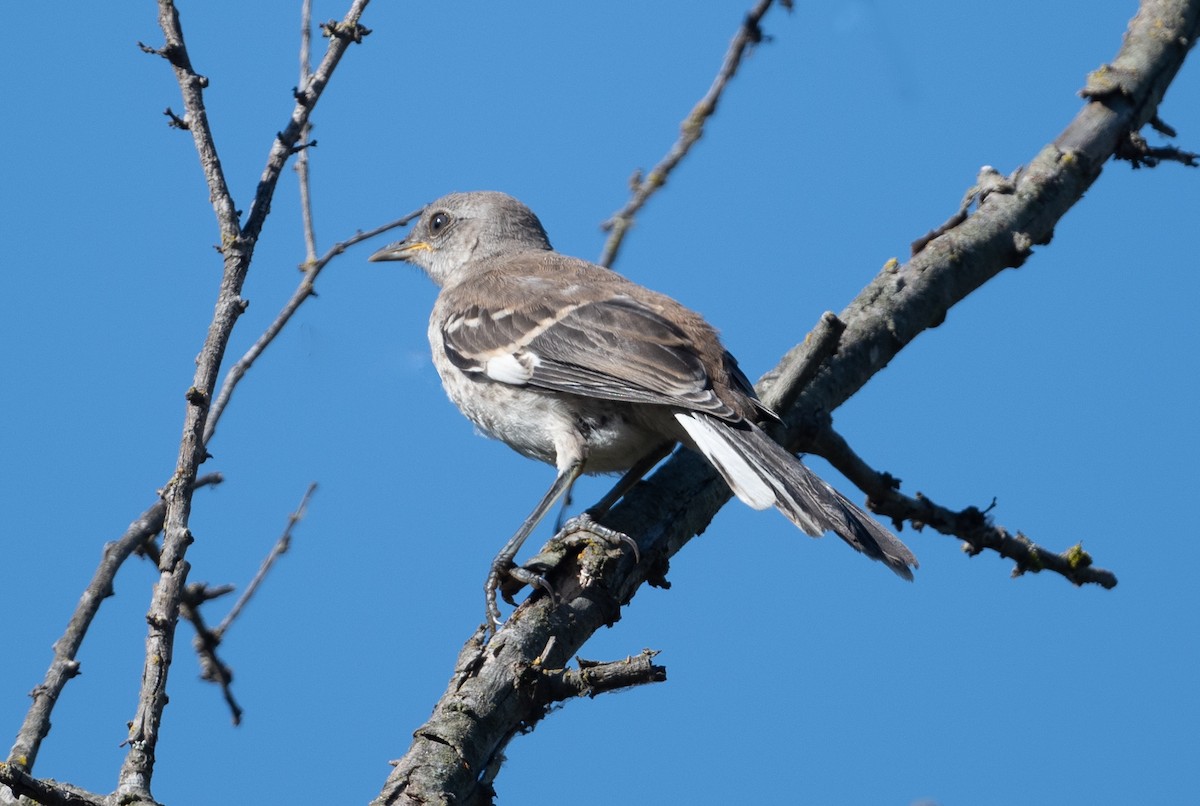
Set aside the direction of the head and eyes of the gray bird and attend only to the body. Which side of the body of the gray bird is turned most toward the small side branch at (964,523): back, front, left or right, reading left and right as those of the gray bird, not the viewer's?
back

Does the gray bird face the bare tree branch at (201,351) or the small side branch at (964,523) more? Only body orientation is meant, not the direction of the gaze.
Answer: the bare tree branch

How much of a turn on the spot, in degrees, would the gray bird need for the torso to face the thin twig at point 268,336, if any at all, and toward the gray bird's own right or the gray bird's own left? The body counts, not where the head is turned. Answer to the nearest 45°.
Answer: approximately 45° to the gray bird's own left

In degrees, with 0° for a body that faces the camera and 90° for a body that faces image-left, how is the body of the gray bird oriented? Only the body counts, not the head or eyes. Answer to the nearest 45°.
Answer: approximately 90°
